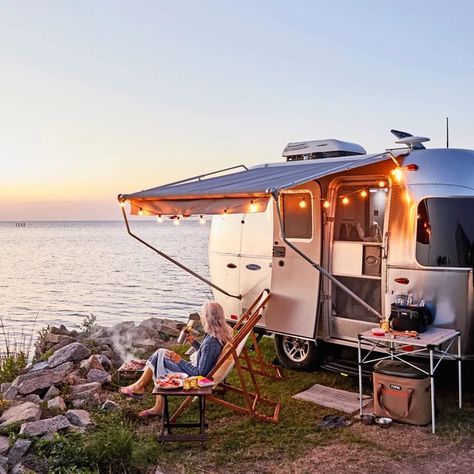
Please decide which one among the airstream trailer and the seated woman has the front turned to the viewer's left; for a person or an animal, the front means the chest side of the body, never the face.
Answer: the seated woman

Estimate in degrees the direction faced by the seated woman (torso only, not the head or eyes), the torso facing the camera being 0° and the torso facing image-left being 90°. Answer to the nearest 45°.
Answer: approximately 90°

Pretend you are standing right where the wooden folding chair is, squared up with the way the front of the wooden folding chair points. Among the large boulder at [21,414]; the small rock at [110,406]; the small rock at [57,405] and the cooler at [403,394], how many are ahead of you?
3

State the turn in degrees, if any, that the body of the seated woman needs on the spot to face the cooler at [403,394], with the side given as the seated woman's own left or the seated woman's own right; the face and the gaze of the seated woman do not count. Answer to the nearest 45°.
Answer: approximately 180°

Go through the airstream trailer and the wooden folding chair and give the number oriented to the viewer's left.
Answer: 1

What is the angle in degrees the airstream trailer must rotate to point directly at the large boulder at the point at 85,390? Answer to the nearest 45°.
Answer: approximately 135° to its right

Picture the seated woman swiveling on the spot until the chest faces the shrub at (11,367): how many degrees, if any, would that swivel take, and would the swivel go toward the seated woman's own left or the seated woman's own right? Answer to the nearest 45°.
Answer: approximately 45° to the seated woman's own right

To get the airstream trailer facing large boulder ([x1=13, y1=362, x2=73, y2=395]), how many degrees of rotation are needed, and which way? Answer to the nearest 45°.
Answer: approximately 135° to its right

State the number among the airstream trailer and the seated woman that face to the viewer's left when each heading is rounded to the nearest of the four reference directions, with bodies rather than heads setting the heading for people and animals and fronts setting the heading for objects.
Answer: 1

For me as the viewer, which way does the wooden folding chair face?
facing to the left of the viewer
